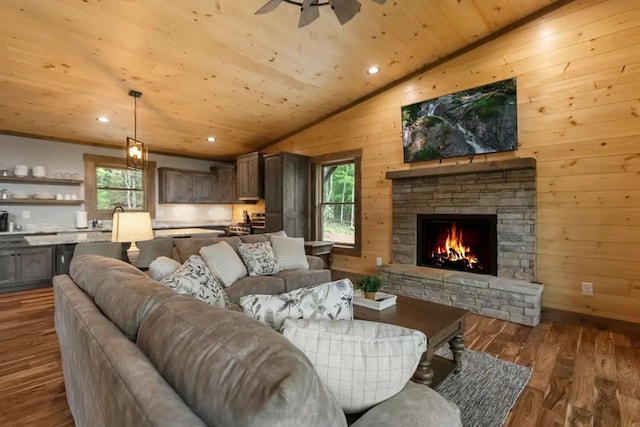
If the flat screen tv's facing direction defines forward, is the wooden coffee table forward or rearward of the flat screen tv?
forward

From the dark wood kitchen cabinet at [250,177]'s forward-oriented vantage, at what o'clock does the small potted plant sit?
The small potted plant is roughly at 10 o'clock from the dark wood kitchen cabinet.

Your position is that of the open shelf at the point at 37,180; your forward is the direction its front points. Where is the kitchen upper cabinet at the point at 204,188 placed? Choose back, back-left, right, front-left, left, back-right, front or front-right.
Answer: left

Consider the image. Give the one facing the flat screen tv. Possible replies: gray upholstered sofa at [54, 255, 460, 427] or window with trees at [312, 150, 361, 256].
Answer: the gray upholstered sofa

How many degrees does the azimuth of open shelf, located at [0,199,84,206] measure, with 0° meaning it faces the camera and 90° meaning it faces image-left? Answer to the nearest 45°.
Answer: approximately 0°

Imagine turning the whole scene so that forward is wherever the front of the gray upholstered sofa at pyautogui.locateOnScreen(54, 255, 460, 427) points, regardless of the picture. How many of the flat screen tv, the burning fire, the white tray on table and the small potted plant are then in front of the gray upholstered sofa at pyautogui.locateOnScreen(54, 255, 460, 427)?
4

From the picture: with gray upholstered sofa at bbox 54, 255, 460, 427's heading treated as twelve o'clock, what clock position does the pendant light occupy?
The pendant light is roughly at 10 o'clock from the gray upholstered sofa.

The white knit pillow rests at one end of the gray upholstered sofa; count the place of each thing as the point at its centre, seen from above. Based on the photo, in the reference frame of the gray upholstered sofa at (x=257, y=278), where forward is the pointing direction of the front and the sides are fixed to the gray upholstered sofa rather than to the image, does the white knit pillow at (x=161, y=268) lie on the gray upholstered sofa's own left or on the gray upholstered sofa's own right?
on the gray upholstered sofa's own right

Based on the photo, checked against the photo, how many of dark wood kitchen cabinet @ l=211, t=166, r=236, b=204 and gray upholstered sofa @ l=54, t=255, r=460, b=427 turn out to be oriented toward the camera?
1

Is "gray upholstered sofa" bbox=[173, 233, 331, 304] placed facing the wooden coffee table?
yes

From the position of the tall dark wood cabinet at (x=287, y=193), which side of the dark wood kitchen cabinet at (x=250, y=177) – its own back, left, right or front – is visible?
left

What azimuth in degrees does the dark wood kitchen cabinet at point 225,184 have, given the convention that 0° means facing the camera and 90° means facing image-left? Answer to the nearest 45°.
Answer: approximately 0°

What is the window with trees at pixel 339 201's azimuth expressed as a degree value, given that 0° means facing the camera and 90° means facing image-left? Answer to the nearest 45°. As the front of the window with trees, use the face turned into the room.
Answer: approximately 45°

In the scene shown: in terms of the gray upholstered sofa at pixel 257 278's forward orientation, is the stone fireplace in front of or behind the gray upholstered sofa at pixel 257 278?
in front

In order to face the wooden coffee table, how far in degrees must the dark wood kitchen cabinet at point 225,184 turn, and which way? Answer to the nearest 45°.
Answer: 0° — it already faces it

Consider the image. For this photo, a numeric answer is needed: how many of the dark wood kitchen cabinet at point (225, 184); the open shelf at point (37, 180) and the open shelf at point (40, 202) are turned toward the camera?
3
